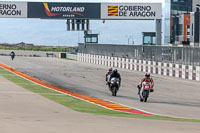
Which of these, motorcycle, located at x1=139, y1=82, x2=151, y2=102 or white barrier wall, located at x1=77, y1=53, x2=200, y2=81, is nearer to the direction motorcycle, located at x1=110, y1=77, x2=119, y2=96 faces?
the motorcycle

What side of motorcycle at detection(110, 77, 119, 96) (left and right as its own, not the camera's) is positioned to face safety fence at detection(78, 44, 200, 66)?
back

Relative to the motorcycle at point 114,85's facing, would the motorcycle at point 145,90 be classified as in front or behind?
in front

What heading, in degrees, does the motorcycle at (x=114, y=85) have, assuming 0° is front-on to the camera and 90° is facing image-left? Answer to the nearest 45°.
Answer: approximately 0°

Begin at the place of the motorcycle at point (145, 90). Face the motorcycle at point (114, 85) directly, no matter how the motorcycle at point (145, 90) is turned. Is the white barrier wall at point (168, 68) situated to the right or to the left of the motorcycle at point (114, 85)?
right

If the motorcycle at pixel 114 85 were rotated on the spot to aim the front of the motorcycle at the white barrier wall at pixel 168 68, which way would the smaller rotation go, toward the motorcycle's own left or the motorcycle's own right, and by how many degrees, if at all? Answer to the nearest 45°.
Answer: approximately 180°

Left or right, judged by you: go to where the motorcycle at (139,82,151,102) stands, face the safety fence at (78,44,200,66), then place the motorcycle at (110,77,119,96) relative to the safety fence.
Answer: left

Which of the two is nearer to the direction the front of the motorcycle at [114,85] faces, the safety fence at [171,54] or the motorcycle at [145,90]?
the motorcycle
